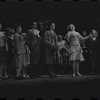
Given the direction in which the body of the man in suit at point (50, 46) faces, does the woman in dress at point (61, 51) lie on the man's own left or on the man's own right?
on the man's own left

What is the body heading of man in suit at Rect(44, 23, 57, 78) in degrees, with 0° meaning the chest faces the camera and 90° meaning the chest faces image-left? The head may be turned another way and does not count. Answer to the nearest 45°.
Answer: approximately 315°

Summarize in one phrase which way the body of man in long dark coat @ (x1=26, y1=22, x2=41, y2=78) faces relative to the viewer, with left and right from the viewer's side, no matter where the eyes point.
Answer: facing the viewer and to the right of the viewer

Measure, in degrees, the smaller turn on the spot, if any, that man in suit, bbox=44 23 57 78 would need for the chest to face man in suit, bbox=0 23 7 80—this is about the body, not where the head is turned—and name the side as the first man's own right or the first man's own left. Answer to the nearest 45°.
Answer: approximately 135° to the first man's own right

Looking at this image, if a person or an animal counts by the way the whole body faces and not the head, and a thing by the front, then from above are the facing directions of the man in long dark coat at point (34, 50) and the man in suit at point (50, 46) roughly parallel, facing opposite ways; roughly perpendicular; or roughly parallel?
roughly parallel

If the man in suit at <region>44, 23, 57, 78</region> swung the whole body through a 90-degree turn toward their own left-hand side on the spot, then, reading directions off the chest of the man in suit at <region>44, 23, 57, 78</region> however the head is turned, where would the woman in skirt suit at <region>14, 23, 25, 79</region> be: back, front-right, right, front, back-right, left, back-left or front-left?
back-left

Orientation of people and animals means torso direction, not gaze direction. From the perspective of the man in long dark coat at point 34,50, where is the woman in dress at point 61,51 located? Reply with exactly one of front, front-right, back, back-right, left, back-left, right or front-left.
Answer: front-left

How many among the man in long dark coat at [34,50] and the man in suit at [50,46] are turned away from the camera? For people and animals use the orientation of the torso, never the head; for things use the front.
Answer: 0

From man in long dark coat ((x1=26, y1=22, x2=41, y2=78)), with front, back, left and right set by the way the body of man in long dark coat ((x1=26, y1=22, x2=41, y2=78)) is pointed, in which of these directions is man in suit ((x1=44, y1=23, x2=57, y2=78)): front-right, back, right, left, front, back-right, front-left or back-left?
front-left

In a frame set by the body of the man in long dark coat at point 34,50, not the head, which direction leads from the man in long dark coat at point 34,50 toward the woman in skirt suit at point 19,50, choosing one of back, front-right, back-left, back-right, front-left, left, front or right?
back-right

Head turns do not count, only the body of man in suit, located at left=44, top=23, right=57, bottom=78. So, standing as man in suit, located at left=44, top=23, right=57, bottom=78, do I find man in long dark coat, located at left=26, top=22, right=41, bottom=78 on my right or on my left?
on my right

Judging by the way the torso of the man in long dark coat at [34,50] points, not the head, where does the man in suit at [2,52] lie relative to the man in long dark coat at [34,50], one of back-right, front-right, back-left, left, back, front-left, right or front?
back-right
